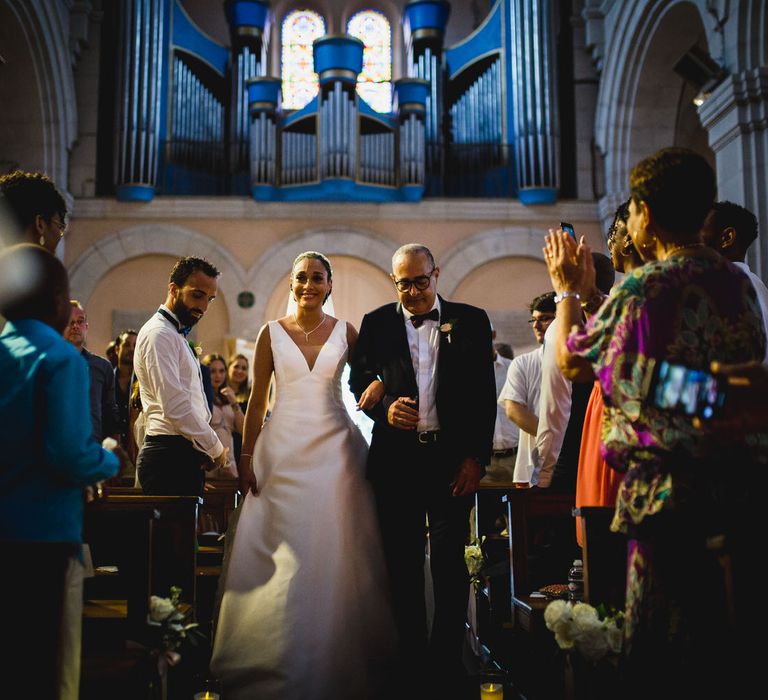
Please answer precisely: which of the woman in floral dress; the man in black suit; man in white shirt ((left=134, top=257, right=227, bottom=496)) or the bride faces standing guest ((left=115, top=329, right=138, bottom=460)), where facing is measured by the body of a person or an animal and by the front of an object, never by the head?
the woman in floral dress

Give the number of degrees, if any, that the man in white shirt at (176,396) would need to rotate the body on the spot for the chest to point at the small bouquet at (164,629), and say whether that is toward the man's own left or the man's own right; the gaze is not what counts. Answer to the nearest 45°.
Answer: approximately 90° to the man's own right

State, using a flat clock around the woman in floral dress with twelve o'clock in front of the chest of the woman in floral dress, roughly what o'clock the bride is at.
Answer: The bride is roughly at 12 o'clock from the woman in floral dress.

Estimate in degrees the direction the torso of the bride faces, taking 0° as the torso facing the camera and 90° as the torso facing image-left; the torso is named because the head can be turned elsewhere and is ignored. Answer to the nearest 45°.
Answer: approximately 0°

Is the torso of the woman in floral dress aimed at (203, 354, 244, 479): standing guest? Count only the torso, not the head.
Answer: yes

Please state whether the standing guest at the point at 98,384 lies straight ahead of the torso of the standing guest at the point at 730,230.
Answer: yes

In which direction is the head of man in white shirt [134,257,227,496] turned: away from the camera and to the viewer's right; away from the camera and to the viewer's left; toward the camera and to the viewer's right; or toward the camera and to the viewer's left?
toward the camera and to the viewer's right

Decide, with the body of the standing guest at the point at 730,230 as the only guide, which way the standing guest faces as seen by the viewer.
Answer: to the viewer's left

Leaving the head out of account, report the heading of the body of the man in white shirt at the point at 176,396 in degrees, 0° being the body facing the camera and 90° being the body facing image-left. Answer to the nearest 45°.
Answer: approximately 270°

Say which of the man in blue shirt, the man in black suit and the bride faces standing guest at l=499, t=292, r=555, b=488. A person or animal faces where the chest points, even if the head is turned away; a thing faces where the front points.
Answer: the man in blue shirt
